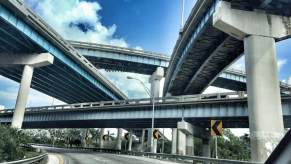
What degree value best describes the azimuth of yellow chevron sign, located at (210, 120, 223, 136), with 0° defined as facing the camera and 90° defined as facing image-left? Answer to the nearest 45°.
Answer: approximately 0°

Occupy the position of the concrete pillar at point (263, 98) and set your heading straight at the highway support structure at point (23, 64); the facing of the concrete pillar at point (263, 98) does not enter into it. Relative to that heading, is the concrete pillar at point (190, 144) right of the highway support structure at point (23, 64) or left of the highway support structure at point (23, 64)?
right

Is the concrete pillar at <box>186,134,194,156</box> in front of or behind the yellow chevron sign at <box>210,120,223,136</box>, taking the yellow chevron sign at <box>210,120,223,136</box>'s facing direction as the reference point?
behind

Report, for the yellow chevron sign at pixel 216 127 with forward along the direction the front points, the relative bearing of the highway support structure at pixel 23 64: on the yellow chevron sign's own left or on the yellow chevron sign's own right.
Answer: on the yellow chevron sign's own right

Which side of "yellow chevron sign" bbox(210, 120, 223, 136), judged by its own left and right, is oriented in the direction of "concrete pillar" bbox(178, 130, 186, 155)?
back
